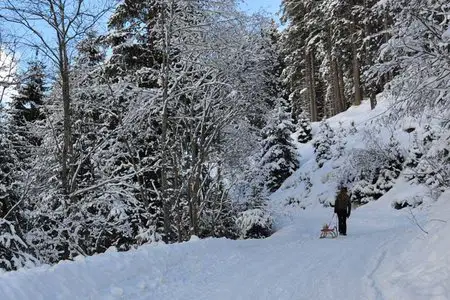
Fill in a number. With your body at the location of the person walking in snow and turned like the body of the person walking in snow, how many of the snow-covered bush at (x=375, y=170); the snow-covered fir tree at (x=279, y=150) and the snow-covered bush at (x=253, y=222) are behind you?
0

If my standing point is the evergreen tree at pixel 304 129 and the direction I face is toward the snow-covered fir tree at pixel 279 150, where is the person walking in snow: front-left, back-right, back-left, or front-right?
front-left

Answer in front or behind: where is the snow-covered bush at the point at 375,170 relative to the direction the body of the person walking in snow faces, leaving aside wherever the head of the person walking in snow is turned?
in front

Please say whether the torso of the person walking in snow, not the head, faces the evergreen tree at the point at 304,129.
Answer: yes

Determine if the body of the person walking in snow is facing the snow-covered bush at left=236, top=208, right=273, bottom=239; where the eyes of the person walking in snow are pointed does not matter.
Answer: no

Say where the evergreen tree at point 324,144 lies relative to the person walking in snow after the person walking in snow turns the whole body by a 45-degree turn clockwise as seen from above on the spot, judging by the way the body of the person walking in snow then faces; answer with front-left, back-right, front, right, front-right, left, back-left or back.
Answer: front-left

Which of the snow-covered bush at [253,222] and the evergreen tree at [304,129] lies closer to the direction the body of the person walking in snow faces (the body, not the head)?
the evergreen tree

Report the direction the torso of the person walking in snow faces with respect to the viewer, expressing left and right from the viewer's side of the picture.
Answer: facing away from the viewer

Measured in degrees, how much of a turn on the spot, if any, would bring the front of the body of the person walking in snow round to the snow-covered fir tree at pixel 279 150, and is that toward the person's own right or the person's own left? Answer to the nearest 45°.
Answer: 0° — they already face it

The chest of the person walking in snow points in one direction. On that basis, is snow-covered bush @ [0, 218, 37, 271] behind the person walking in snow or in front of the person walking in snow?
behind

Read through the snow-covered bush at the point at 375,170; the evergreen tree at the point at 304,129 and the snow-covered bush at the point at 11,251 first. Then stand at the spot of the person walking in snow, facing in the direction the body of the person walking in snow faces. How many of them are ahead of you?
2
